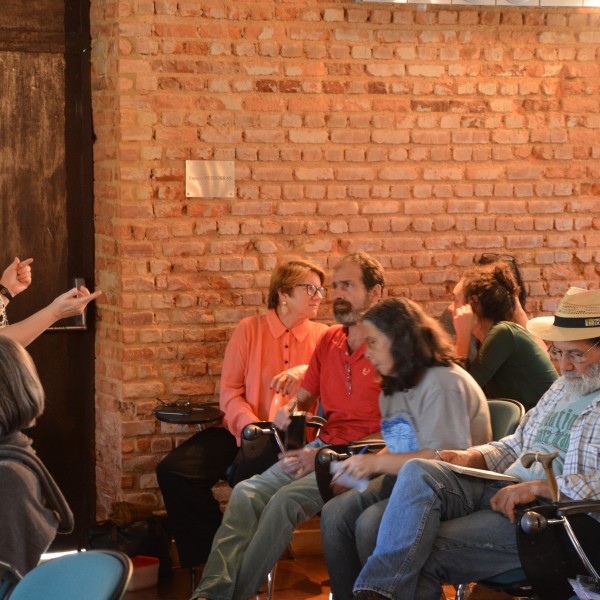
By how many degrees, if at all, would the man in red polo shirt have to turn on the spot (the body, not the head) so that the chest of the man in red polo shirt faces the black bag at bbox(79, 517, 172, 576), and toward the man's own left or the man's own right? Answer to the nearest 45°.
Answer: approximately 90° to the man's own right

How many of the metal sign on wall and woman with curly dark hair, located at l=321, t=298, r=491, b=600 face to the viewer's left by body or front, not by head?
1

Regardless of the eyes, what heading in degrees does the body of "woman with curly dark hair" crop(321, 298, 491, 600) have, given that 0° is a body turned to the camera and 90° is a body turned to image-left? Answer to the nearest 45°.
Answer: approximately 90°

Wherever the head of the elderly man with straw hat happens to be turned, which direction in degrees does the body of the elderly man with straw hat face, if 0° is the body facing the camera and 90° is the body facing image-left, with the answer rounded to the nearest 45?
approximately 45°

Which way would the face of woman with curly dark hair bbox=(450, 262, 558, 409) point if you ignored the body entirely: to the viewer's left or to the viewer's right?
to the viewer's left

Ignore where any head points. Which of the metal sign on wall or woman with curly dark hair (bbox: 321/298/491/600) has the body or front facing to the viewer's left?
the woman with curly dark hair
